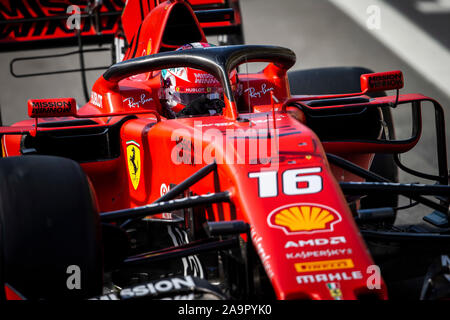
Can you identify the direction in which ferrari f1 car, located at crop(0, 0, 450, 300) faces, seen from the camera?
facing the viewer and to the right of the viewer
